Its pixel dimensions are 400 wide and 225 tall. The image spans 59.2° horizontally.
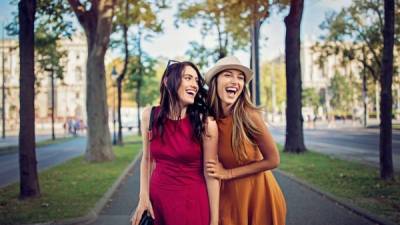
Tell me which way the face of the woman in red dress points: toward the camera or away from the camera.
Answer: toward the camera

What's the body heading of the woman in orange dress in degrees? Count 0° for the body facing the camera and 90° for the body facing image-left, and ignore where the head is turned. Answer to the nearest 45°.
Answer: approximately 45°

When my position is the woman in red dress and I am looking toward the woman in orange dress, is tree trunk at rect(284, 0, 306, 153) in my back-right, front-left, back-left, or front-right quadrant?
front-left

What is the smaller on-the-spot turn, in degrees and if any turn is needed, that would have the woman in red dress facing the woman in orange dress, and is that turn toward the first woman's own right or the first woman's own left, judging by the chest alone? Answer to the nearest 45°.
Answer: approximately 135° to the first woman's own left

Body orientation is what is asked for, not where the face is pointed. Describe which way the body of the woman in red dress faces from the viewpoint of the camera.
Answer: toward the camera

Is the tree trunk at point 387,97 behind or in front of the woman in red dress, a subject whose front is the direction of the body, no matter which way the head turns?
behind

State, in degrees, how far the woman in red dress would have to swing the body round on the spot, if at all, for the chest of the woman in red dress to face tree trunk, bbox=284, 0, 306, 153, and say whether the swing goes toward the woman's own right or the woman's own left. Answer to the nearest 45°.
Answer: approximately 180°

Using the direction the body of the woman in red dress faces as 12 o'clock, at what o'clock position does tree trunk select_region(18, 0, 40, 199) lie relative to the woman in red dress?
The tree trunk is roughly at 5 o'clock from the woman in red dress.

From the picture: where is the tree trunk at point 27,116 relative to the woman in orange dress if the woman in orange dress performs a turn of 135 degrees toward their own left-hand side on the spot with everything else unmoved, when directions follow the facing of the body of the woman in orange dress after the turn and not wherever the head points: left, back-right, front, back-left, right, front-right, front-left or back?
back-left

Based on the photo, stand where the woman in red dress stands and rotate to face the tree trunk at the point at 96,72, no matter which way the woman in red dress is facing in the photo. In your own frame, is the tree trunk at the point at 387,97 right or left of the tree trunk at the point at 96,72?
right

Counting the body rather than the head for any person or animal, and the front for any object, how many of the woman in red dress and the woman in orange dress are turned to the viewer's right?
0

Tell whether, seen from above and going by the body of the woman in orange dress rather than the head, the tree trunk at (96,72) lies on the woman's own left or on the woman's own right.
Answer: on the woman's own right

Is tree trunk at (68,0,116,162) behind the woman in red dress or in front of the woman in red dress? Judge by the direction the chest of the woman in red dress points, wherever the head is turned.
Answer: behind
